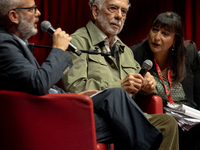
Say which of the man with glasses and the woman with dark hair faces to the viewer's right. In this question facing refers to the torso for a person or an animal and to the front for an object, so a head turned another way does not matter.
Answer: the man with glasses

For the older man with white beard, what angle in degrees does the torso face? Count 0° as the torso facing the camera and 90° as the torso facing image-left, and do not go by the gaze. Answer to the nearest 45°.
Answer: approximately 315°

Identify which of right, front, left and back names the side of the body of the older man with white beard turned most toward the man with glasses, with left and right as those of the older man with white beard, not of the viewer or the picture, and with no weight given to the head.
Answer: right

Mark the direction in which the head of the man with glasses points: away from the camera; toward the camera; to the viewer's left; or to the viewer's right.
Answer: to the viewer's right

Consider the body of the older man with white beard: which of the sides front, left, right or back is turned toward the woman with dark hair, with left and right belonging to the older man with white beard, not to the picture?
left

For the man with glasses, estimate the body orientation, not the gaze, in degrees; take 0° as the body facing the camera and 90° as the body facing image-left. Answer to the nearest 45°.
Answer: approximately 270°

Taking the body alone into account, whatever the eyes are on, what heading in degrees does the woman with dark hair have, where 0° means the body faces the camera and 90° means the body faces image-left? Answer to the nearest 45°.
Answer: approximately 45°

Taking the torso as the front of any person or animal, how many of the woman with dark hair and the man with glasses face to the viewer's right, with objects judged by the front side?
1

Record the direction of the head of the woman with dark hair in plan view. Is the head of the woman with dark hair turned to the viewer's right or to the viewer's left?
to the viewer's left
